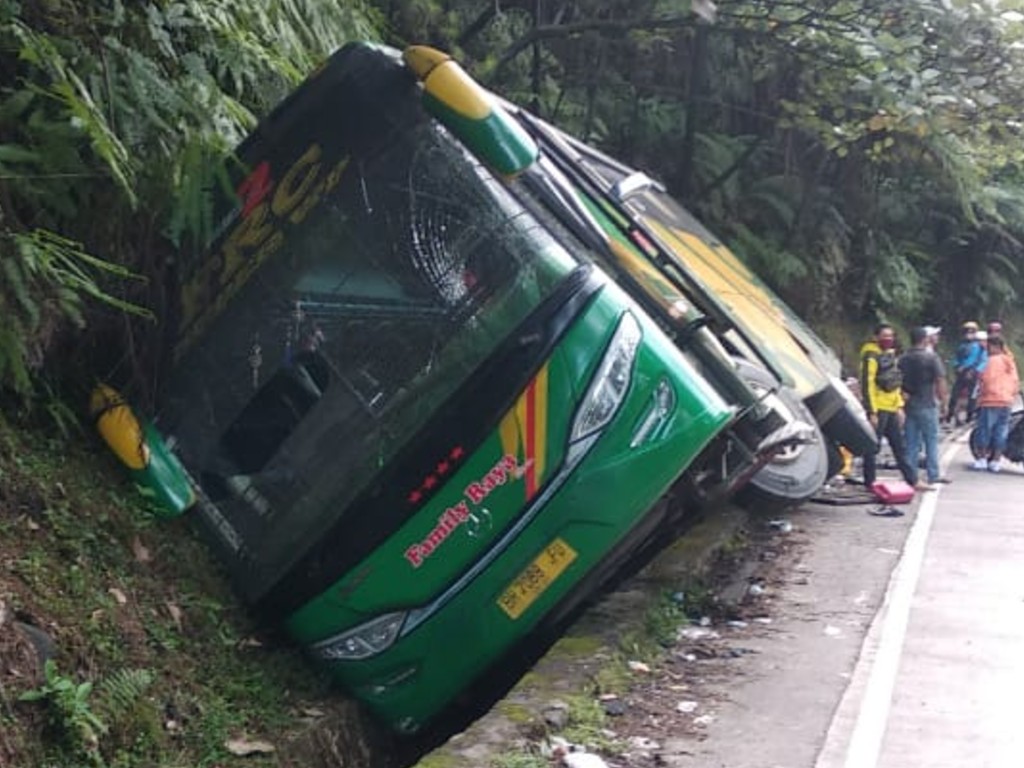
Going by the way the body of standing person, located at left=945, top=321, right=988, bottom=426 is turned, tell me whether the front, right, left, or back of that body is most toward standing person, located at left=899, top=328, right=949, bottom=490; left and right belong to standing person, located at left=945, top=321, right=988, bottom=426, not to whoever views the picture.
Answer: front

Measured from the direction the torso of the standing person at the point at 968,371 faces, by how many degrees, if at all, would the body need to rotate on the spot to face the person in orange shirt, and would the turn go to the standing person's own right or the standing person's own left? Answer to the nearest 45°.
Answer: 0° — they already face them

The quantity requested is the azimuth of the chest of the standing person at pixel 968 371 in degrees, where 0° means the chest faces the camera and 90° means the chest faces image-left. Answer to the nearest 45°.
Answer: approximately 0°
